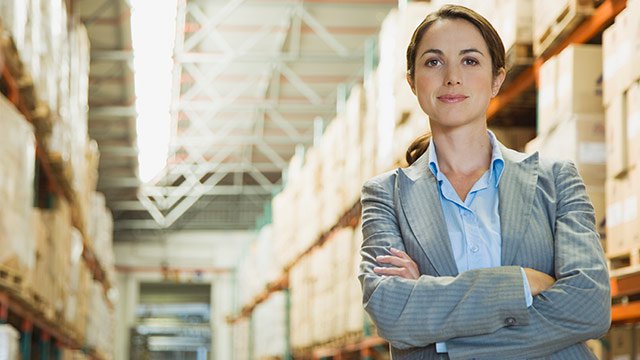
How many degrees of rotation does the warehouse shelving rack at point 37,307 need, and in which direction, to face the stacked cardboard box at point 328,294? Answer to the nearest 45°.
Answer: approximately 45° to its left

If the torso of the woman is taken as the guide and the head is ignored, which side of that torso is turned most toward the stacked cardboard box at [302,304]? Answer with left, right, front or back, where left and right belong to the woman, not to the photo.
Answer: back

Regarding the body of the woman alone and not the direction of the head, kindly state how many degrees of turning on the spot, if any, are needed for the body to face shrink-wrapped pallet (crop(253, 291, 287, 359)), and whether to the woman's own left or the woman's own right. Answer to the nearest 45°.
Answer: approximately 180°

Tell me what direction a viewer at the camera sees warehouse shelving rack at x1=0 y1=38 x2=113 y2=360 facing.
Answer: facing to the right of the viewer

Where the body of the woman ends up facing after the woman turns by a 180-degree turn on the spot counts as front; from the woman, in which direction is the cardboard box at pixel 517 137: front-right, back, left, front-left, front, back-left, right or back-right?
front

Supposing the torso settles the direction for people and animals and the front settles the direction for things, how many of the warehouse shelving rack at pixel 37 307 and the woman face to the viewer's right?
1

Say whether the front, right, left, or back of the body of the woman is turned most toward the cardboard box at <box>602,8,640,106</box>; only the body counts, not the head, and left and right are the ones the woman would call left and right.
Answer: back

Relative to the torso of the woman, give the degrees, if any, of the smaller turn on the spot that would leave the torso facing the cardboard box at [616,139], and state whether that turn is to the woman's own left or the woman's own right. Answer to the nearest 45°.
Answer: approximately 180°

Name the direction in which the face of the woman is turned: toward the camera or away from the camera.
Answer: toward the camera

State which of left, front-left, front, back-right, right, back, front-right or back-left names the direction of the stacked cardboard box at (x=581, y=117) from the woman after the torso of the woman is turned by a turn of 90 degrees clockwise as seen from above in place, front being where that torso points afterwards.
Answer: right

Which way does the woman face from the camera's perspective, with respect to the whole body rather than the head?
toward the camera
